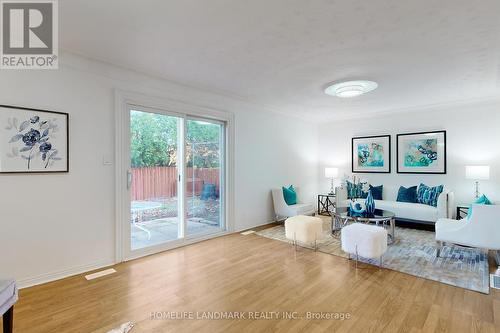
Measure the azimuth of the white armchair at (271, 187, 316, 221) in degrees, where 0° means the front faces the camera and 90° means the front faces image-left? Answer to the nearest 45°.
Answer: approximately 315°

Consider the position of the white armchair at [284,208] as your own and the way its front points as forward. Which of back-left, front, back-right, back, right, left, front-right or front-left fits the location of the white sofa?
front-left

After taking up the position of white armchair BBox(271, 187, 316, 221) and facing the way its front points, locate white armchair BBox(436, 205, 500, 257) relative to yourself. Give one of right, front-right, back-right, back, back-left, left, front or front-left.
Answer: front

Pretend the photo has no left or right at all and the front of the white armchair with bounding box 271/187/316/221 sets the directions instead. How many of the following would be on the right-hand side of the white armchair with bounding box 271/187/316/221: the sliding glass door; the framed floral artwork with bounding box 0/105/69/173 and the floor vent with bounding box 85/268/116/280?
3

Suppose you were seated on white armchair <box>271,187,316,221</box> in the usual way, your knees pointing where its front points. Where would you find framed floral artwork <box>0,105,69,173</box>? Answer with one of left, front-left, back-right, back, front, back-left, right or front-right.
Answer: right

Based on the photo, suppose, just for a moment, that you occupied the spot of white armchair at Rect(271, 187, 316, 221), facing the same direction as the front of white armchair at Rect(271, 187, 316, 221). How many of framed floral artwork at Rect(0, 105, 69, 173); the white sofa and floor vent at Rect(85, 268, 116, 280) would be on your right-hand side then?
2

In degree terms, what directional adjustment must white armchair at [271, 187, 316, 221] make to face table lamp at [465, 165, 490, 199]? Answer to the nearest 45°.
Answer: approximately 45° to its left

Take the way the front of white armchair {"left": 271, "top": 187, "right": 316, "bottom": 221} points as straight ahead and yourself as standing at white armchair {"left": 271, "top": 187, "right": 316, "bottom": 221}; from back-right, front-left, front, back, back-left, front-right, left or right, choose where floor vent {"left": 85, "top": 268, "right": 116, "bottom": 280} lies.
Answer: right

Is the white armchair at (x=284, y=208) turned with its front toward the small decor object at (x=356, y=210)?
yes

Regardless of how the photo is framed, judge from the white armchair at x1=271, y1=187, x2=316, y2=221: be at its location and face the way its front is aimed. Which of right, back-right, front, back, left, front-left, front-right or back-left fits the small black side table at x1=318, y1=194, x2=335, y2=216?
left

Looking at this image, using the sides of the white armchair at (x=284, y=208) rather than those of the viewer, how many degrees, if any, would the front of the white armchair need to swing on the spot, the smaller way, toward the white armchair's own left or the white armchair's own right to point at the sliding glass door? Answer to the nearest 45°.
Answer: approximately 90° to the white armchair's own right

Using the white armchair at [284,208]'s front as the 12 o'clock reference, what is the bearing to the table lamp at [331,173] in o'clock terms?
The table lamp is roughly at 9 o'clock from the white armchair.

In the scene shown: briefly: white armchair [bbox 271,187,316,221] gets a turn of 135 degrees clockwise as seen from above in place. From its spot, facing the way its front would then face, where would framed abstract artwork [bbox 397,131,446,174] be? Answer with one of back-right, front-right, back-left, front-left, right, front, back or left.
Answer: back

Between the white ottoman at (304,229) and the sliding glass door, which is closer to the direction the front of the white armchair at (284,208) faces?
the white ottoman
